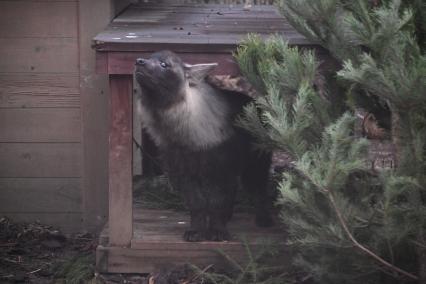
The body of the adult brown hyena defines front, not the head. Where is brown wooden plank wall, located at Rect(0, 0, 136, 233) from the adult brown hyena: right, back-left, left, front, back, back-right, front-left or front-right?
right

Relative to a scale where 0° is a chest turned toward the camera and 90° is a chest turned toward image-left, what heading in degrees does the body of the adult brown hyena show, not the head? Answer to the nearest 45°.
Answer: approximately 45°
